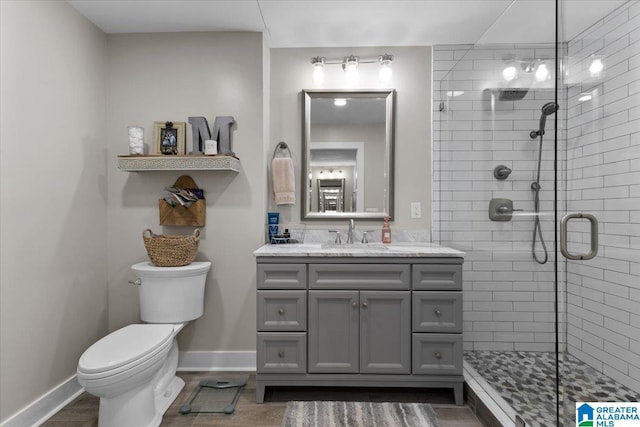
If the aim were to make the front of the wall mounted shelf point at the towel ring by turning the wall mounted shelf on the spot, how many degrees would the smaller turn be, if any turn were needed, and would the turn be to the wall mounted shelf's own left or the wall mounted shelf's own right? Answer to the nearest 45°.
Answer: approximately 90° to the wall mounted shelf's own left

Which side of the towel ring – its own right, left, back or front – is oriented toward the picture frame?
right

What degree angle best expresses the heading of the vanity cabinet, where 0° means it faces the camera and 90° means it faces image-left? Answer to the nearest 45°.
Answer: approximately 0°
